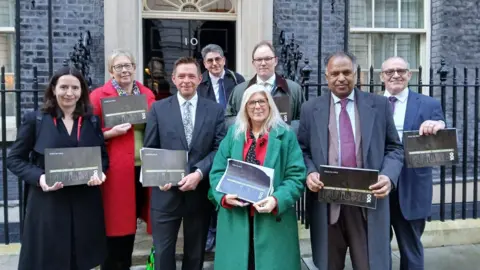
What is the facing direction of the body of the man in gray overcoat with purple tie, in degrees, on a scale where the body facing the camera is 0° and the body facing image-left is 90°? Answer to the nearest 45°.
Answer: approximately 0°

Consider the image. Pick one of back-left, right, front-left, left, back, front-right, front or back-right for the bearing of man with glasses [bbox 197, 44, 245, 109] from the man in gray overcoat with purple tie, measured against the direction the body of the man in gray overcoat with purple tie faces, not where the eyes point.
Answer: back-right

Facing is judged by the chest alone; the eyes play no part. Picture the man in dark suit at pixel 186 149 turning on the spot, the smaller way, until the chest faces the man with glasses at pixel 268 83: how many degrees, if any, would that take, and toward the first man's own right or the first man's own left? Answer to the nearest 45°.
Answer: approximately 135° to the first man's own left

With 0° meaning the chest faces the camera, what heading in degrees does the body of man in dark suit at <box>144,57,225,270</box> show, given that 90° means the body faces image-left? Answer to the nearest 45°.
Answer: approximately 0°

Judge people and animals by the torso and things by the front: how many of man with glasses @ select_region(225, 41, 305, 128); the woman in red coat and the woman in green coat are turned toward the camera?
3

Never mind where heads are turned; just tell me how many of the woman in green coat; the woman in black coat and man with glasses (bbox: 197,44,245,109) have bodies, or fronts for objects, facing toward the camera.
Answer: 3

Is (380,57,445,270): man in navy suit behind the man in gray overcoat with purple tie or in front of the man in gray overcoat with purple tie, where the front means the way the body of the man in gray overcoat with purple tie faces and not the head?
behind

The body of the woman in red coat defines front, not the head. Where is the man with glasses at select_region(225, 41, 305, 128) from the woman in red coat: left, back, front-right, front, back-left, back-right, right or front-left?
left
